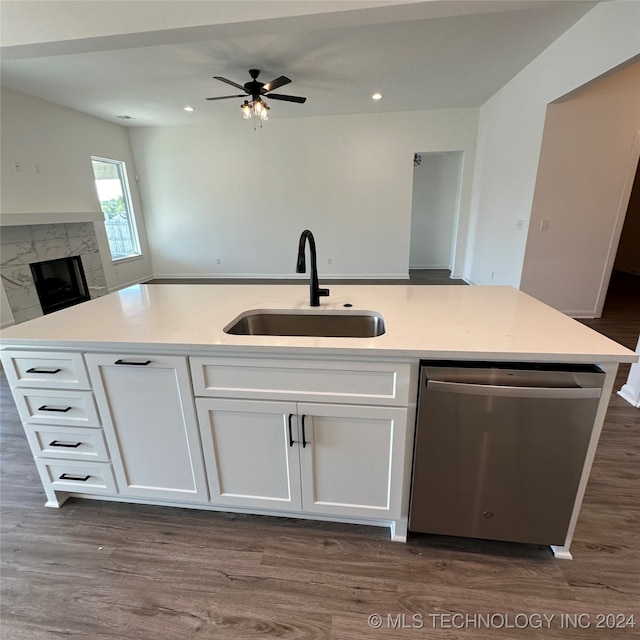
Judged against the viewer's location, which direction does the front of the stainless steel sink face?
facing the viewer

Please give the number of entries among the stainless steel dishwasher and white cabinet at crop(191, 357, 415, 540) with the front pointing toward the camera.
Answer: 2

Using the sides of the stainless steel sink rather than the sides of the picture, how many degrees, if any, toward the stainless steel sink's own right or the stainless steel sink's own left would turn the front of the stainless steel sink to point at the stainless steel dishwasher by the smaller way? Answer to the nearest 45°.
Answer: approximately 45° to the stainless steel sink's own left

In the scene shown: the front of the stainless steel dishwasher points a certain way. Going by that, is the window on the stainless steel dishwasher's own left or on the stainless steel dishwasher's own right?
on the stainless steel dishwasher's own right

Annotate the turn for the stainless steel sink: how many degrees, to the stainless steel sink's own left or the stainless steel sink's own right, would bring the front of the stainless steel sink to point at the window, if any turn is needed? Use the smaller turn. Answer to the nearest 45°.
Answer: approximately 135° to the stainless steel sink's own right

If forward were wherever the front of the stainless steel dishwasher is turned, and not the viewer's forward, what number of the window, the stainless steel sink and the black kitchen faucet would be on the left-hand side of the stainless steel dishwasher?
0

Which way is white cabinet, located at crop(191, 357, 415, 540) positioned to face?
toward the camera

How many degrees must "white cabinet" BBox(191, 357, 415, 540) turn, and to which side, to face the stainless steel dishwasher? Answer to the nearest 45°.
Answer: approximately 90° to its left

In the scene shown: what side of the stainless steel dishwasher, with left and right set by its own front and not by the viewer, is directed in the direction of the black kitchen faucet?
right
